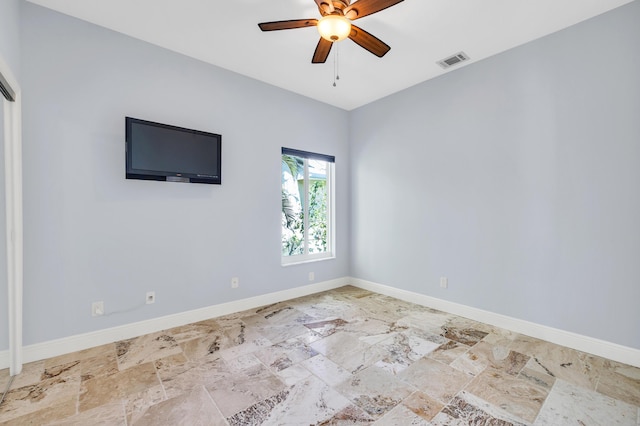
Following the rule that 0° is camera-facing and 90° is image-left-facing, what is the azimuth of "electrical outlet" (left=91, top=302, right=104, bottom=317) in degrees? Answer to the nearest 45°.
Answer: approximately 0°

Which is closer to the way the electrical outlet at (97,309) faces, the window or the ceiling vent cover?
the ceiling vent cover

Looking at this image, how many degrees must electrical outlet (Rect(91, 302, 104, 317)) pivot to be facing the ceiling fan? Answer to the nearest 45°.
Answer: approximately 45° to its left

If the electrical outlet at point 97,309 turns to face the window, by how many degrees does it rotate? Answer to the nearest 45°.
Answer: approximately 90° to its left

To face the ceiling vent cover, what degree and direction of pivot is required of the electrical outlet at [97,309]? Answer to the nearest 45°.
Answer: approximately 45° to its left

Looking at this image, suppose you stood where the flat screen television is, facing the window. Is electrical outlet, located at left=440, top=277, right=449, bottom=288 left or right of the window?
right

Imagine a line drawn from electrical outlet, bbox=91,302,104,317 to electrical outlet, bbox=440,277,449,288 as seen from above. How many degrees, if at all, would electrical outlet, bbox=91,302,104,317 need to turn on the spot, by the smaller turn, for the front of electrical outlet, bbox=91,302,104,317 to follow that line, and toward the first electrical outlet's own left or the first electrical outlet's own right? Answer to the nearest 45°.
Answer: approximately 45° to the first electrical outlet's own left
